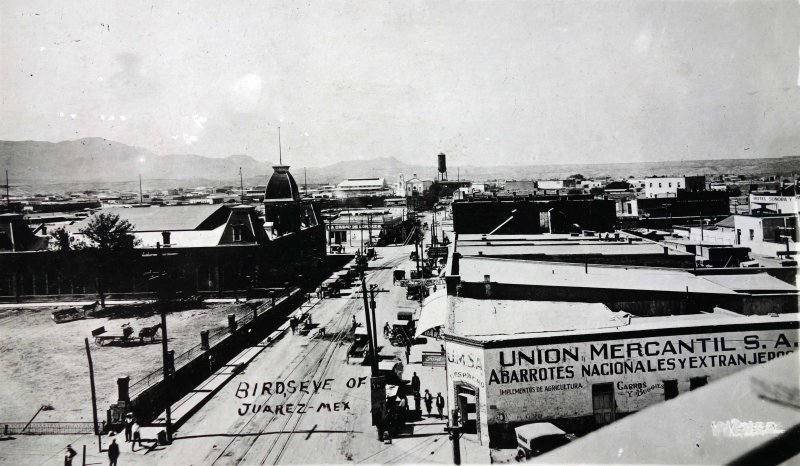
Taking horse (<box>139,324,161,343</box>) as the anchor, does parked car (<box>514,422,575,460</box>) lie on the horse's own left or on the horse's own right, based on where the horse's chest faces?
on the horse's own right

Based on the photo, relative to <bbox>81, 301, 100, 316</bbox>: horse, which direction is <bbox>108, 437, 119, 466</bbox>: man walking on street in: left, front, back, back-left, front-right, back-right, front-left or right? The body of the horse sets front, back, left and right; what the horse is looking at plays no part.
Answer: right

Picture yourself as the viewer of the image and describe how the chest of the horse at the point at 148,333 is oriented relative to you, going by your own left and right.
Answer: facing to the right of the viewer

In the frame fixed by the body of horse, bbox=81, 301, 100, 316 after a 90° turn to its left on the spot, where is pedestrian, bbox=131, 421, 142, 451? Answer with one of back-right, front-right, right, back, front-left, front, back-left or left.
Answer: back

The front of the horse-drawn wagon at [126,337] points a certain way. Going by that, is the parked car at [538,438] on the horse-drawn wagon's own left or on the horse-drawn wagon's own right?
on the horse-drawn wagon's own right

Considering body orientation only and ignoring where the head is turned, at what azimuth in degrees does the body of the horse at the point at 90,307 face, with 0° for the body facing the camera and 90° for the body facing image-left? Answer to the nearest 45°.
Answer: approximately 270°

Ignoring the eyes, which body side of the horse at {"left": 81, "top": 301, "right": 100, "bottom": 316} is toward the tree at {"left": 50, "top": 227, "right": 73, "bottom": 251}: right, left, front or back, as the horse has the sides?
left

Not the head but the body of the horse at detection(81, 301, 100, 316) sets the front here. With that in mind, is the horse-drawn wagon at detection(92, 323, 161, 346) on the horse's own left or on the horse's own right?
on the horse's own right

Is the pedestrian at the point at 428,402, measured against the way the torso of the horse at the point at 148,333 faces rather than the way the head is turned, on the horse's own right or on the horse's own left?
on the horse's own right

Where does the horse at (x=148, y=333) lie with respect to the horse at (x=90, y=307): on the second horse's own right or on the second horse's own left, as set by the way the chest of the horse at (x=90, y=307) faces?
on the second horse's own right

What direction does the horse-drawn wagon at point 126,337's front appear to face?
to the viewer's right

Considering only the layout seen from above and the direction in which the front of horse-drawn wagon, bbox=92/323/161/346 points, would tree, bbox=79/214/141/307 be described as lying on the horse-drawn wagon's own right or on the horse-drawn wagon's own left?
on the horse-drawn wagon's own left

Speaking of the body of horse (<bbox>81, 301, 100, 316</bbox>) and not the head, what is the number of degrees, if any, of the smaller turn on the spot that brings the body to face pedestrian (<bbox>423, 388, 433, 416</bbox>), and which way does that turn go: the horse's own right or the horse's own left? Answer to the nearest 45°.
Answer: approximately 90° to the horse's own right

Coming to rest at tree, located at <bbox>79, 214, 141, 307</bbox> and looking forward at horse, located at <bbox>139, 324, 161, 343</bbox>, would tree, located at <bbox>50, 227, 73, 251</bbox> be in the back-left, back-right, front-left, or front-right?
back-right

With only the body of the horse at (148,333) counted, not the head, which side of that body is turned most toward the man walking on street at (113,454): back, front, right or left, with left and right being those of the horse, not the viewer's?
right
